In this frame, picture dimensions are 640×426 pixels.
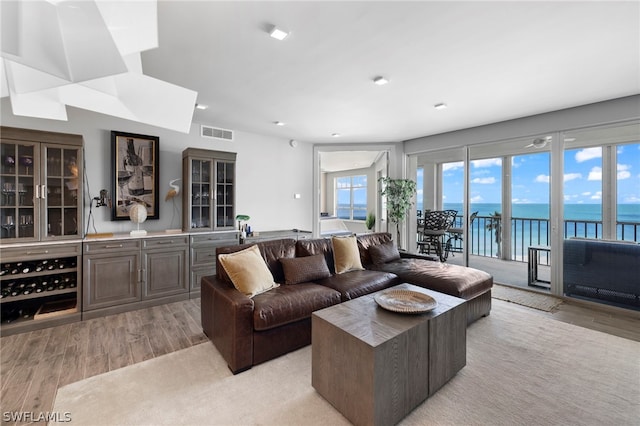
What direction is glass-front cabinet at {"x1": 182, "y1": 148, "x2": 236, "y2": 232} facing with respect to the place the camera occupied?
facing the viewer and to the right of the viewer

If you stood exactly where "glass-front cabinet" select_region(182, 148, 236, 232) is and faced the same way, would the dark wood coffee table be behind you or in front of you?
in front

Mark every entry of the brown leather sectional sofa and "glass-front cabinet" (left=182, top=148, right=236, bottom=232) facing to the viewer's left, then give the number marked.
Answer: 0

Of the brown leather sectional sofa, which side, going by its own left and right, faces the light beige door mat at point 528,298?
left

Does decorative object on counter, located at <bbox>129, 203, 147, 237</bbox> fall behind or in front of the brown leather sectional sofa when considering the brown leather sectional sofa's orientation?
behind
